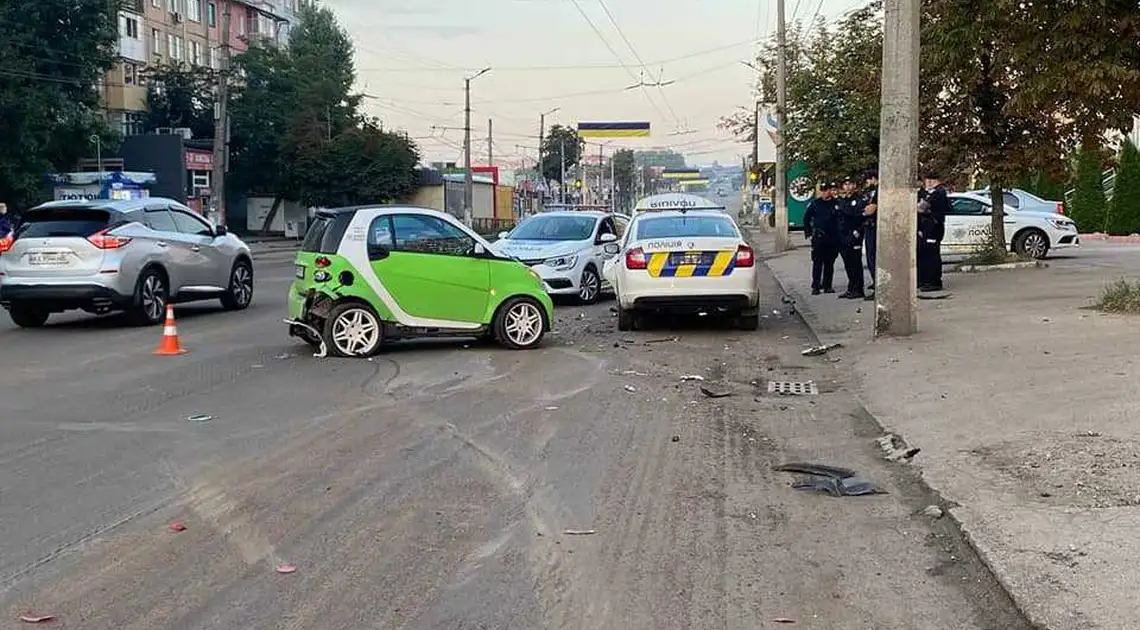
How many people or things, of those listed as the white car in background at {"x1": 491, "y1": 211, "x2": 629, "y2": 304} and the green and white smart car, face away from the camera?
0

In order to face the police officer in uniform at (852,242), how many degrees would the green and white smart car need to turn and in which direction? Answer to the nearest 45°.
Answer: approximately 45° to its left

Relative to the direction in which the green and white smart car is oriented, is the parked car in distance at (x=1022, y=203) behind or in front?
in front

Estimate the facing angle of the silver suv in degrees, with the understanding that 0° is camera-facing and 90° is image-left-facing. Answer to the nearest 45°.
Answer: approximately 225°

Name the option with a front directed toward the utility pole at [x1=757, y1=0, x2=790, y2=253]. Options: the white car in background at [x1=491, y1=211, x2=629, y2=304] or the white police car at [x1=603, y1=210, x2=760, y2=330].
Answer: the white police car

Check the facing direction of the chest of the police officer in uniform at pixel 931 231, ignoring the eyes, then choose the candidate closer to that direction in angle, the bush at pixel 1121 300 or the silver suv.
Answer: the silver suv

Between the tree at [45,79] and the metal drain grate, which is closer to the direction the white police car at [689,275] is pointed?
the tree

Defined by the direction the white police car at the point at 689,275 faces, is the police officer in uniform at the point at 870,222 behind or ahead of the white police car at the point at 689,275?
ahead

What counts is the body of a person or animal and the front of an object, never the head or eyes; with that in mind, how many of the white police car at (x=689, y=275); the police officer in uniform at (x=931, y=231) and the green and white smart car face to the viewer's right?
1

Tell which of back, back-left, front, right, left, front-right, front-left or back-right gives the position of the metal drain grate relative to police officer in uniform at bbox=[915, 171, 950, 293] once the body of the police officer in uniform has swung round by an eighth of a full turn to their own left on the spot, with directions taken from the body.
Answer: front

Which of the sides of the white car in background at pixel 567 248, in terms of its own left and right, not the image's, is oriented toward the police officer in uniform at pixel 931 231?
left

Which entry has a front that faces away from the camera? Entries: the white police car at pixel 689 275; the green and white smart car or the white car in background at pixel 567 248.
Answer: the white police car

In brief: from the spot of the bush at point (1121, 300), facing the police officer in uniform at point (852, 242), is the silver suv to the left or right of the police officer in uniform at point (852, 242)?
left

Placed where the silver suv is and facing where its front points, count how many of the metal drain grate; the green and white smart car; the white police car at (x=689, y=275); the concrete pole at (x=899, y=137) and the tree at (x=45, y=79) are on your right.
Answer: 4

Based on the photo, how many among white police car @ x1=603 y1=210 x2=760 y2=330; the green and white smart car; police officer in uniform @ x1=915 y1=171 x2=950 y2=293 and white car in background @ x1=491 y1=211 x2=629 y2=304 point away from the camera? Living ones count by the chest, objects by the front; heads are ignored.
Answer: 1

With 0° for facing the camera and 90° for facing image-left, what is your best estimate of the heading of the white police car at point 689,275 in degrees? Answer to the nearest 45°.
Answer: approximately 180°
